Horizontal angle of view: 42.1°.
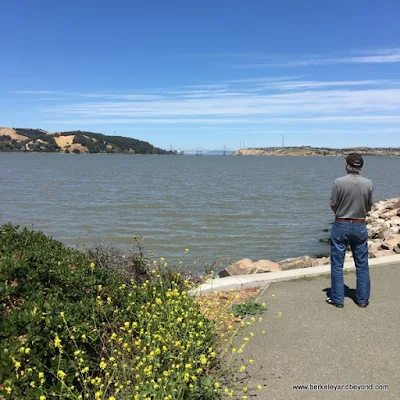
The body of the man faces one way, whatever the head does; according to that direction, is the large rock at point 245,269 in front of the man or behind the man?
in front

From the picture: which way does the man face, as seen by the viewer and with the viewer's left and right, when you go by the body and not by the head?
facing away from the viewer

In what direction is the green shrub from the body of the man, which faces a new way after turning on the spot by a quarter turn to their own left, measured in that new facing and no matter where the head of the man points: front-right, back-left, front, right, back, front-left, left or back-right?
front-left

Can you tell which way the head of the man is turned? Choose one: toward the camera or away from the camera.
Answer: away from the camera
